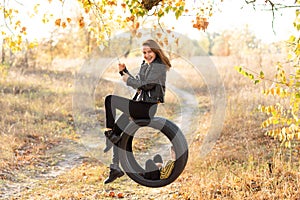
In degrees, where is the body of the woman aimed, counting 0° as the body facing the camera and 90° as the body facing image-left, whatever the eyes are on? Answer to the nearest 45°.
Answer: approximately 90°
